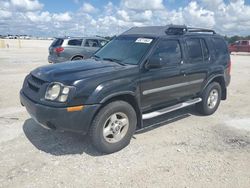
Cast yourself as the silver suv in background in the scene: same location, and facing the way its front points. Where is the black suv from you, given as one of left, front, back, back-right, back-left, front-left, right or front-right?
back-right

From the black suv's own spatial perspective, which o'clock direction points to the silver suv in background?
The silver suv in background is roughly at 4 o'clock from the black suv.

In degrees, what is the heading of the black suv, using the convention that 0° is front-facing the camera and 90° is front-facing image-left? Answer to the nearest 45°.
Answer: approximately 45°

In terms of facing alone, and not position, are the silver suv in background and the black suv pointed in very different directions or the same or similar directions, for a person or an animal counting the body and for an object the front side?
very different directions

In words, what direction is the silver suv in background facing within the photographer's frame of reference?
facing away from the viewer and to the right of the viewer
